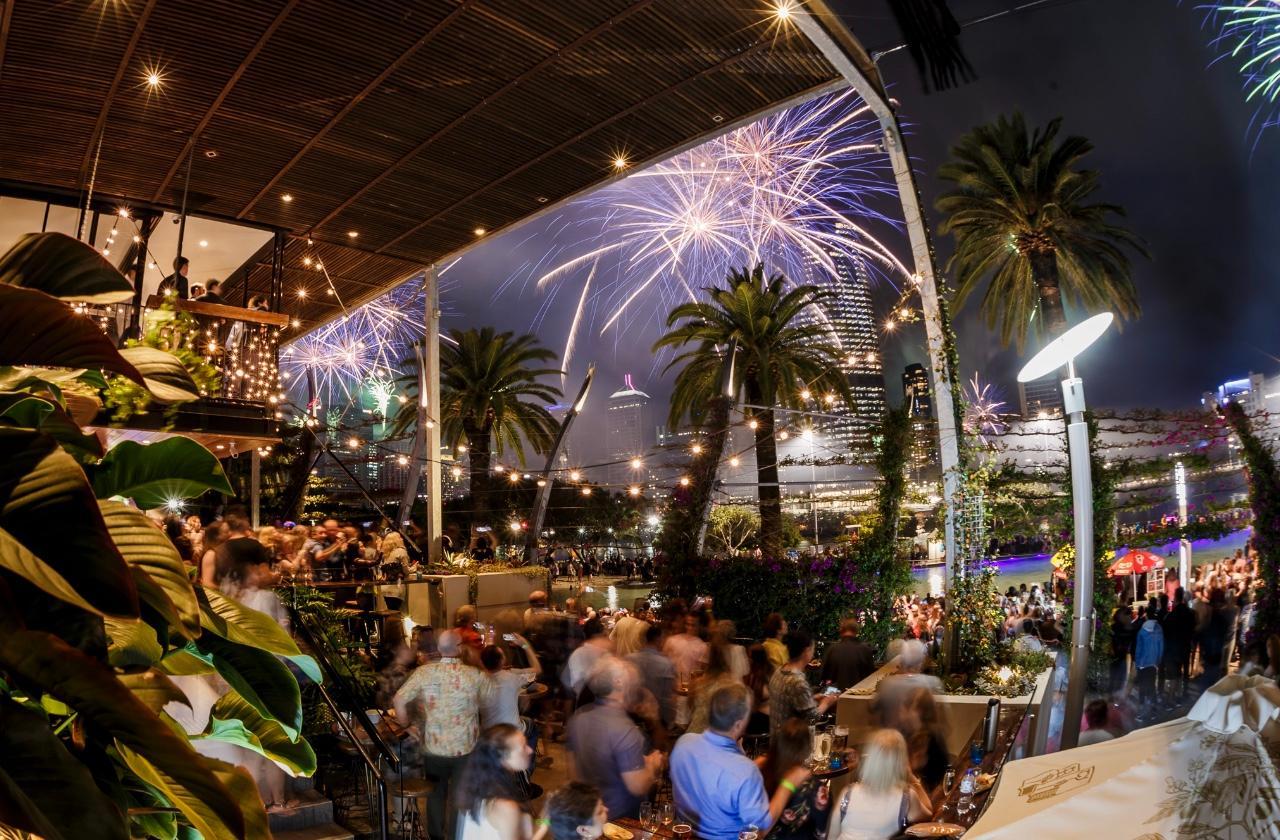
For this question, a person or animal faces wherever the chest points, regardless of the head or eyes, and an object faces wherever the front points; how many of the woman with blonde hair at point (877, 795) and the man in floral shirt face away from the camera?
2

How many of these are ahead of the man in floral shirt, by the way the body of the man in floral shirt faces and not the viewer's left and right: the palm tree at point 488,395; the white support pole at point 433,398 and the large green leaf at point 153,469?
2

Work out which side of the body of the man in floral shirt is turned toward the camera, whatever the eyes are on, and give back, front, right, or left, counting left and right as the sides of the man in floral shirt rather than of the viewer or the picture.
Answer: back

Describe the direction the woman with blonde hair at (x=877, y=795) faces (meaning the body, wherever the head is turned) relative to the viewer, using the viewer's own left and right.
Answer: facing away from the viewer

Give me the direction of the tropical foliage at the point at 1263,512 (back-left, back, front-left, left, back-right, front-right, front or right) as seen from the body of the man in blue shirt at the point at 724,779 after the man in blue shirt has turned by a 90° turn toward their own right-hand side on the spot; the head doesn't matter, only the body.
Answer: left

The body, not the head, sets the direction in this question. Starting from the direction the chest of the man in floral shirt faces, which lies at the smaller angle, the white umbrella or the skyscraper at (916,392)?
the skyscraper

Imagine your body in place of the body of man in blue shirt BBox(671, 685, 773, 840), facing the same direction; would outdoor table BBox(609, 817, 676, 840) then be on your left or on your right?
on your left

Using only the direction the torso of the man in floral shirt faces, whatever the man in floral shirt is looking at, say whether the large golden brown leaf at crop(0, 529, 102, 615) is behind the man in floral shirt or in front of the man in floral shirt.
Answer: behind

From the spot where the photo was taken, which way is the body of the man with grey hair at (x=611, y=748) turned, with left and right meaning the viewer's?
facing away from the viewer and to the right of the viewer

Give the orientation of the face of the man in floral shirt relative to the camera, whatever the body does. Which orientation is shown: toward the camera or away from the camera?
away from the camera

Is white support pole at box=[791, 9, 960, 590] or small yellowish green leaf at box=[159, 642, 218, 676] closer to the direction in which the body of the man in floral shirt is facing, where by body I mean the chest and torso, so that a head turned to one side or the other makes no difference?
the white support pole

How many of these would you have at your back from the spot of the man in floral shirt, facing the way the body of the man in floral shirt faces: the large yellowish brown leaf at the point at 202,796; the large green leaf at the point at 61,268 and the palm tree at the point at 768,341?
2

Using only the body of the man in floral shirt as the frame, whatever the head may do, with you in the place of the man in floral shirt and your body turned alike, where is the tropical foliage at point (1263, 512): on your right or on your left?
on your right
